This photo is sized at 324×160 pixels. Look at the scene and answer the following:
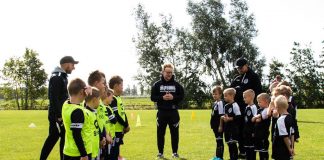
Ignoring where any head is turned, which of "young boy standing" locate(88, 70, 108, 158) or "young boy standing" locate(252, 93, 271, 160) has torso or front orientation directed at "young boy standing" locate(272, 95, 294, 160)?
"young boy standing" locate(88, 70, 108, 158)

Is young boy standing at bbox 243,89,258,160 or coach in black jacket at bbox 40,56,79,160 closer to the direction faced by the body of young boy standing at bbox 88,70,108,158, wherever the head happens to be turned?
the young boy standing

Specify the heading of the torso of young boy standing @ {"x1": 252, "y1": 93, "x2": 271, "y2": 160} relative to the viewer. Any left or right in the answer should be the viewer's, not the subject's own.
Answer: facing to the left of the viewer

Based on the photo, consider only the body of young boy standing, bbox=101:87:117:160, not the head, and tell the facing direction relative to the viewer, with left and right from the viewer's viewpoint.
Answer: facing to the right of the viewer

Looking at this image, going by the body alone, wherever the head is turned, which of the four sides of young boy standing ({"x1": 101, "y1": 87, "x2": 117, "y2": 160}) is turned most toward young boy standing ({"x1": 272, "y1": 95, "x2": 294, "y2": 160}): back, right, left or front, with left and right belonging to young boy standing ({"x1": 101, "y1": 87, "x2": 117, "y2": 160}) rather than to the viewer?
front

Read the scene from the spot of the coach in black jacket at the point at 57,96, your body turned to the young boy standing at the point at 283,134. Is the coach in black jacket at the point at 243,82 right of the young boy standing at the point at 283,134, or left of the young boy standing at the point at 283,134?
left

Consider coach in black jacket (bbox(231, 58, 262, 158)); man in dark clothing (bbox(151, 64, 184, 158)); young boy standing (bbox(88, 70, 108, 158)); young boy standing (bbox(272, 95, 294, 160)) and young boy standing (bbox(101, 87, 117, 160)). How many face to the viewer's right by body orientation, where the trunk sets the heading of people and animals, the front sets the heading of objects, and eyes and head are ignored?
2

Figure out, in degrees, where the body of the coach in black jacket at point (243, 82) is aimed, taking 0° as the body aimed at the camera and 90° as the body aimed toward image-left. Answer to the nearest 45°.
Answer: approximately 45°

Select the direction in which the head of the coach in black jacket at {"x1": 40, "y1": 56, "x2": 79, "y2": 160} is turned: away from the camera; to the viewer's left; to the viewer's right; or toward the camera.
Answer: to the viewer's right

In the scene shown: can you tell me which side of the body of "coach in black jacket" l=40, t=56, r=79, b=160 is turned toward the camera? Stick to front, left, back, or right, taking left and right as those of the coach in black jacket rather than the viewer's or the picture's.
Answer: right

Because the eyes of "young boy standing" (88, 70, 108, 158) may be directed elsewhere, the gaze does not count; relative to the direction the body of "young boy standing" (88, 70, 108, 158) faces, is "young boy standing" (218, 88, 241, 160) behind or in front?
in front

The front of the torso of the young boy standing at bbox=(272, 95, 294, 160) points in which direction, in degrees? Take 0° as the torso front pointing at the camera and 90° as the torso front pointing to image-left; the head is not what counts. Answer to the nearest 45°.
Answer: approximately 135°

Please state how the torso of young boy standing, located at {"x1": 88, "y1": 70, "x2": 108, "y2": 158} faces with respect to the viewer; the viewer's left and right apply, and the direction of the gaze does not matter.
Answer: facing to the right of the viewer

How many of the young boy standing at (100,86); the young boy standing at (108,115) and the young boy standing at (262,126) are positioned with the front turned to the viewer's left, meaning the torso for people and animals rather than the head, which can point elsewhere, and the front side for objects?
1
